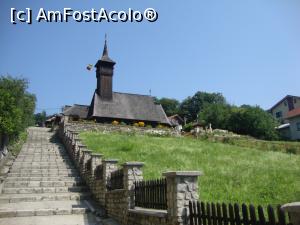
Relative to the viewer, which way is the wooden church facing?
to the viewer's left

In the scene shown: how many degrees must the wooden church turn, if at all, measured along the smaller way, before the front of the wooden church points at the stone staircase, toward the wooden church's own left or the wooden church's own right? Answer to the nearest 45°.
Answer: approximately 90° to the wooden church's own left

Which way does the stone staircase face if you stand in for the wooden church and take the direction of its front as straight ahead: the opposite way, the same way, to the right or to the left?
to the left

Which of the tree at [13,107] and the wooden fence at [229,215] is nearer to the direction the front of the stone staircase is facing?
the wooden fence

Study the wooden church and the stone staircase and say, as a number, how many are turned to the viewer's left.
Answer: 1

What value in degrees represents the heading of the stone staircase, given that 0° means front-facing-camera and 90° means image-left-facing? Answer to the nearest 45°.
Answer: approximately 0°

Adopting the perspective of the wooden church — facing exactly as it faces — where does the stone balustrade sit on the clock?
The stone balustrade is roughly at 9 o'clock from the wooden church.

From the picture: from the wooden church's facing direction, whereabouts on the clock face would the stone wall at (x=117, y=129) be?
The stone wall is roughly at 9 o'clock from the wooden church.

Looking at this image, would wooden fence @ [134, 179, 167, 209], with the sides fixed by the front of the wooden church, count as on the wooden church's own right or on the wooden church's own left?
on the wooden church's own left

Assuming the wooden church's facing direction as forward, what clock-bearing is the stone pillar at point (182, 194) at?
The stone pillar is roughly at 9 o'clock from the wooden church.

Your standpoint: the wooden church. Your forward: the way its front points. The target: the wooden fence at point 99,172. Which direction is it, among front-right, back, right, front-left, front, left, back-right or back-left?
left
